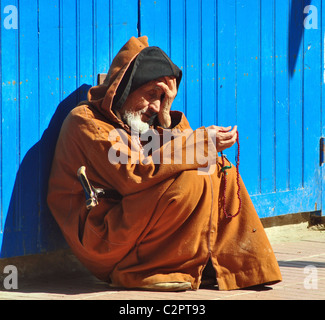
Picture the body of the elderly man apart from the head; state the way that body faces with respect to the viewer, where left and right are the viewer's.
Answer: facing the viewer and to the right of the viewer
